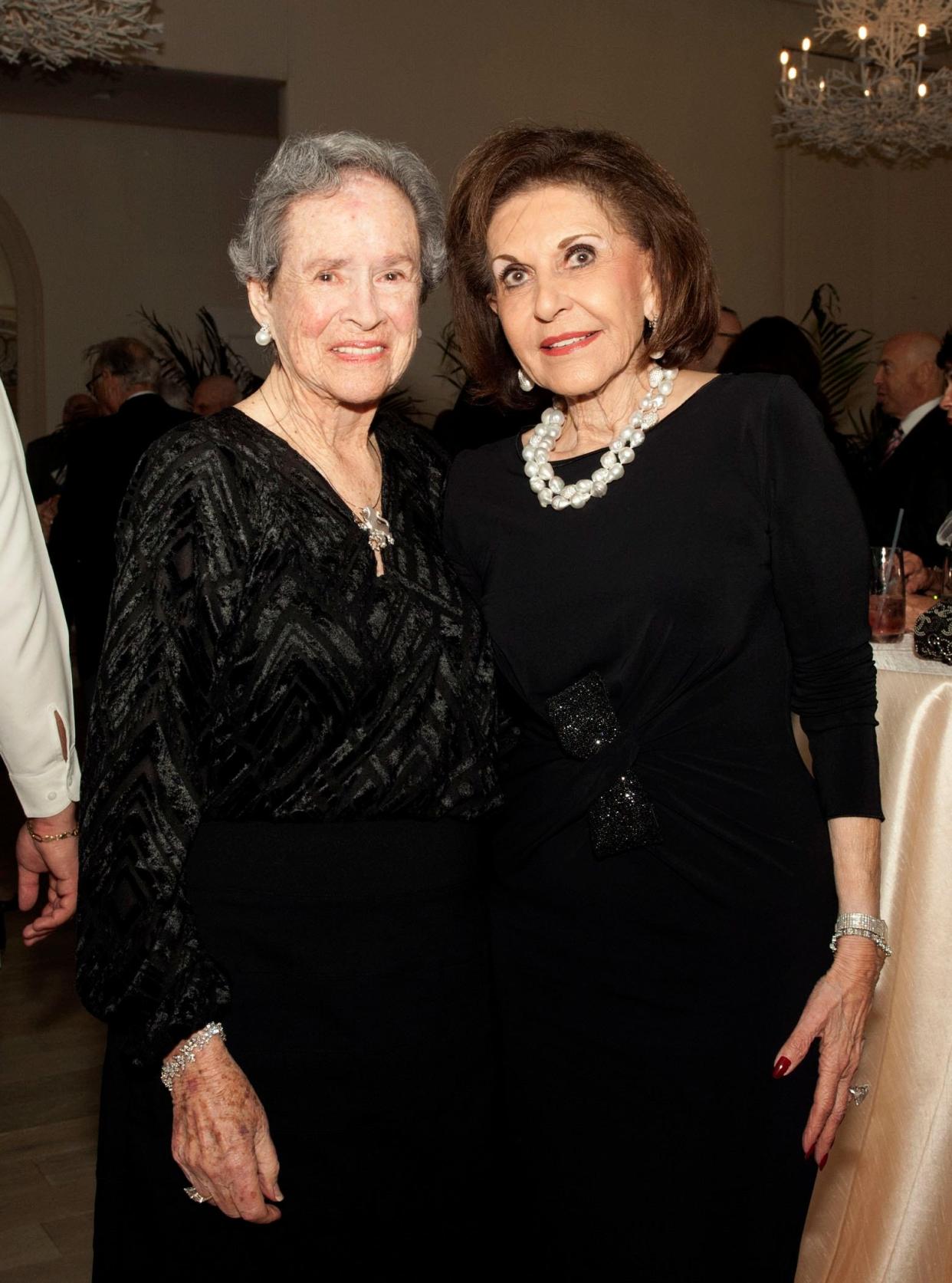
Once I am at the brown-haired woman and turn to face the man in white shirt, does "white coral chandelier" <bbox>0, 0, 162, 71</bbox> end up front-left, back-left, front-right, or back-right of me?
front-right

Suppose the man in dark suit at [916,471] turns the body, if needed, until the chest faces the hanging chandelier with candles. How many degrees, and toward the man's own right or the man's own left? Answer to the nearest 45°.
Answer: approximately 135° to the man's own right

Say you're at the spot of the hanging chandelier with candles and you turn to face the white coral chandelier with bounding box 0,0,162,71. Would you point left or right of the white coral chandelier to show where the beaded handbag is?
left

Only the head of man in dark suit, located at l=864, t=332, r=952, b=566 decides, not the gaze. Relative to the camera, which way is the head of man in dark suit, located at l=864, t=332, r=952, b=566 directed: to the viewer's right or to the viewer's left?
to the viewer's left

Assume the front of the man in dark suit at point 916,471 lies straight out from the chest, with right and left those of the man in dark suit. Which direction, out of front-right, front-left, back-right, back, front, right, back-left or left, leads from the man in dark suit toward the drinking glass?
front-left

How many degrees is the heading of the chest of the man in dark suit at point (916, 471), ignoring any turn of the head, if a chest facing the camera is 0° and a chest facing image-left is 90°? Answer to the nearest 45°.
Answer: approximately 45°

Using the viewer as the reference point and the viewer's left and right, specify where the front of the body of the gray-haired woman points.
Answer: facing the viewer and to the right of the viewer

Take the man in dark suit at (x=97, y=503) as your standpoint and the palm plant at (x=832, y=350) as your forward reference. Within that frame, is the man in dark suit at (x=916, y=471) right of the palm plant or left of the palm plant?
right
